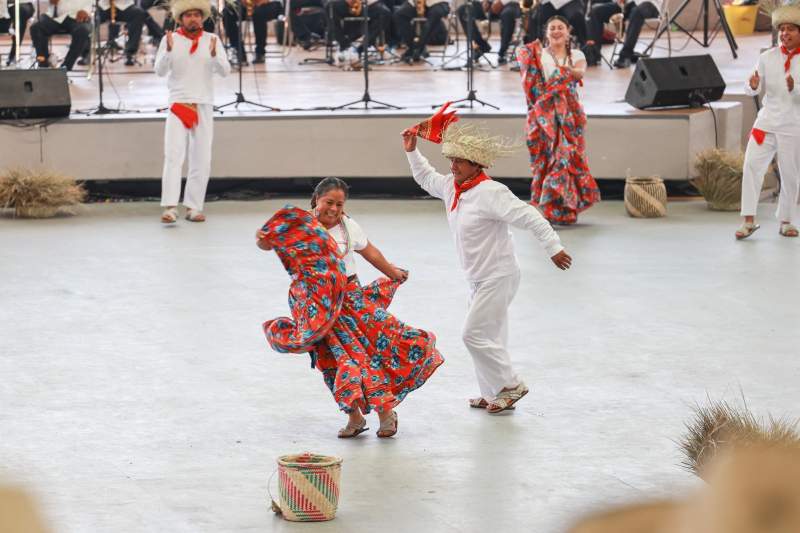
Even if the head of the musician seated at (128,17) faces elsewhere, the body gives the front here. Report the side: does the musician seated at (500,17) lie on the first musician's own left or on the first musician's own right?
on the first musician's own left

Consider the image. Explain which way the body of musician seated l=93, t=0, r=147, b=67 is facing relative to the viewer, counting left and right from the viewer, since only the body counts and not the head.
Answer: facing the viewer

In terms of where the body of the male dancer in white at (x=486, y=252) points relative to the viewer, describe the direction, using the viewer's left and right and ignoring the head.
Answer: facing the viewer and to the left of the viewer

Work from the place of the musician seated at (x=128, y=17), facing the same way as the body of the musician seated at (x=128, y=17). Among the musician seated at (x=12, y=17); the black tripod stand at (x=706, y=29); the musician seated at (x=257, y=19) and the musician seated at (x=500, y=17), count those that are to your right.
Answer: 1

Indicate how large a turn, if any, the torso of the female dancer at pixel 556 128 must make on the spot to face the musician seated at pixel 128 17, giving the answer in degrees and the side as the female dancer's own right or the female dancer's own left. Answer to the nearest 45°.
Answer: approximately 135° to the female dancer's own right

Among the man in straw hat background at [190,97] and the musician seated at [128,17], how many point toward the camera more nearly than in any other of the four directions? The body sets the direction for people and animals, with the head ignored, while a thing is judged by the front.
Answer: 2

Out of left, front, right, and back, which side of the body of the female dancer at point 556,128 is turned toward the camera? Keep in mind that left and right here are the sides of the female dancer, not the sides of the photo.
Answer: front

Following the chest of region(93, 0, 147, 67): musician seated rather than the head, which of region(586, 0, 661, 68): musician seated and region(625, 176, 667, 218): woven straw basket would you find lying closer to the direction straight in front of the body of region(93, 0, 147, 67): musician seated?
the woven straw basket

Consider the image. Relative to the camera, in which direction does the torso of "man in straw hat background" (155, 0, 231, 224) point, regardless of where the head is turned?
toward the camera

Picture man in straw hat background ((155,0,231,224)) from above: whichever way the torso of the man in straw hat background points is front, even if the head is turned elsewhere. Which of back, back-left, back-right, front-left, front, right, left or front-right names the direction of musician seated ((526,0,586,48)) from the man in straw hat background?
back-left

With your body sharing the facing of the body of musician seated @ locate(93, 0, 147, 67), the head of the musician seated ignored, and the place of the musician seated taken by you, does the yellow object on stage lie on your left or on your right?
on your left
